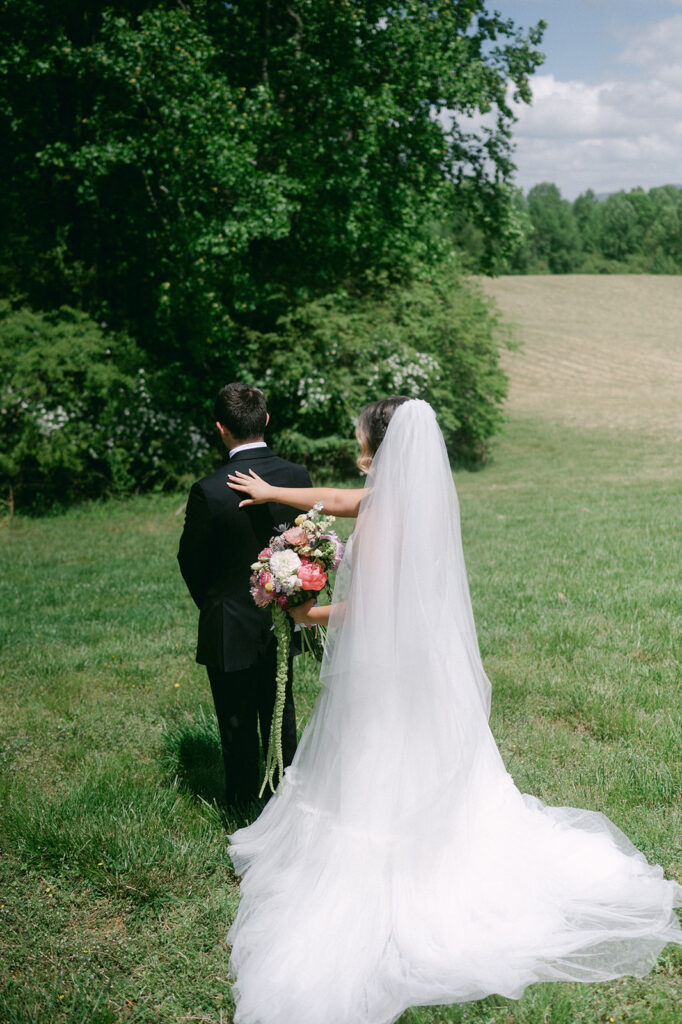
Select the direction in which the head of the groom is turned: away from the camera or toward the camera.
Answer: away from the camera

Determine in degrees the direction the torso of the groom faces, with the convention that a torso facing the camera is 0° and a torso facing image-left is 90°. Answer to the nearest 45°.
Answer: approximately 180°

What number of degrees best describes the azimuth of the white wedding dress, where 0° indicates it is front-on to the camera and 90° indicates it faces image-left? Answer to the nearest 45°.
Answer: approximately 135°

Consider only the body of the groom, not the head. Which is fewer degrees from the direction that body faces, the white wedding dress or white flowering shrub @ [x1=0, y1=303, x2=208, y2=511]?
the white flowering shrub

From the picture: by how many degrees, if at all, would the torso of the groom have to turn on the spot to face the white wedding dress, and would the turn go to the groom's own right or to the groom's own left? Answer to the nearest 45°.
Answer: approximately 135° to the groom's own right
